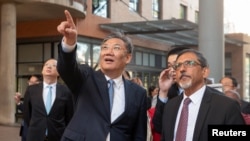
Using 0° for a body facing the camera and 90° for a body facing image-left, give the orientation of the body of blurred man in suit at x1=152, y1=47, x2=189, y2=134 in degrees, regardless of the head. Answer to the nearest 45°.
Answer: approximately 45°

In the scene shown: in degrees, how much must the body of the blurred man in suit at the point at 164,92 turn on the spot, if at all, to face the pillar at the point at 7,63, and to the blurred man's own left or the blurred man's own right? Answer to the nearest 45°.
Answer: approximately 90° to the blurred man's own right

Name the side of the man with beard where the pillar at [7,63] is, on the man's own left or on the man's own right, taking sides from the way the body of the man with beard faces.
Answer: on the man's own right

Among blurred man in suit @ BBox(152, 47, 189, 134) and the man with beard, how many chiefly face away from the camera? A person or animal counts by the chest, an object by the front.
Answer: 0

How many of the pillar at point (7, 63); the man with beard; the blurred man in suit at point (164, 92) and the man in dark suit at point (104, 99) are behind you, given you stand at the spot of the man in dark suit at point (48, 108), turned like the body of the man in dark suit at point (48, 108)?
1

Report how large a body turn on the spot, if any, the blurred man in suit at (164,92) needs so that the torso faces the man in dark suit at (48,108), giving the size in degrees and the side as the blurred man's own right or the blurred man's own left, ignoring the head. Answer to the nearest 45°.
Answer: approximately 90° to the blurred man's own right

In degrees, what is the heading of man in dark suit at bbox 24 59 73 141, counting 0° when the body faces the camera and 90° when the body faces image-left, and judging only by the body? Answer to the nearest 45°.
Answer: approximately 0°

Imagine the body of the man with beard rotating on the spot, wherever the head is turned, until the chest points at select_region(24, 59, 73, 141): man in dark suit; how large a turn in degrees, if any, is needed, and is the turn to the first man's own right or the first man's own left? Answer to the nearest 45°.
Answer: approximately 90° to the first man's own right

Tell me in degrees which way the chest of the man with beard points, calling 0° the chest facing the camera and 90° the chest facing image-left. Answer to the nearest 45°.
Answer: approximately 45°

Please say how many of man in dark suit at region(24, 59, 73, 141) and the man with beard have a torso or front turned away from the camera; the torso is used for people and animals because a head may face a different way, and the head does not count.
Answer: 0
